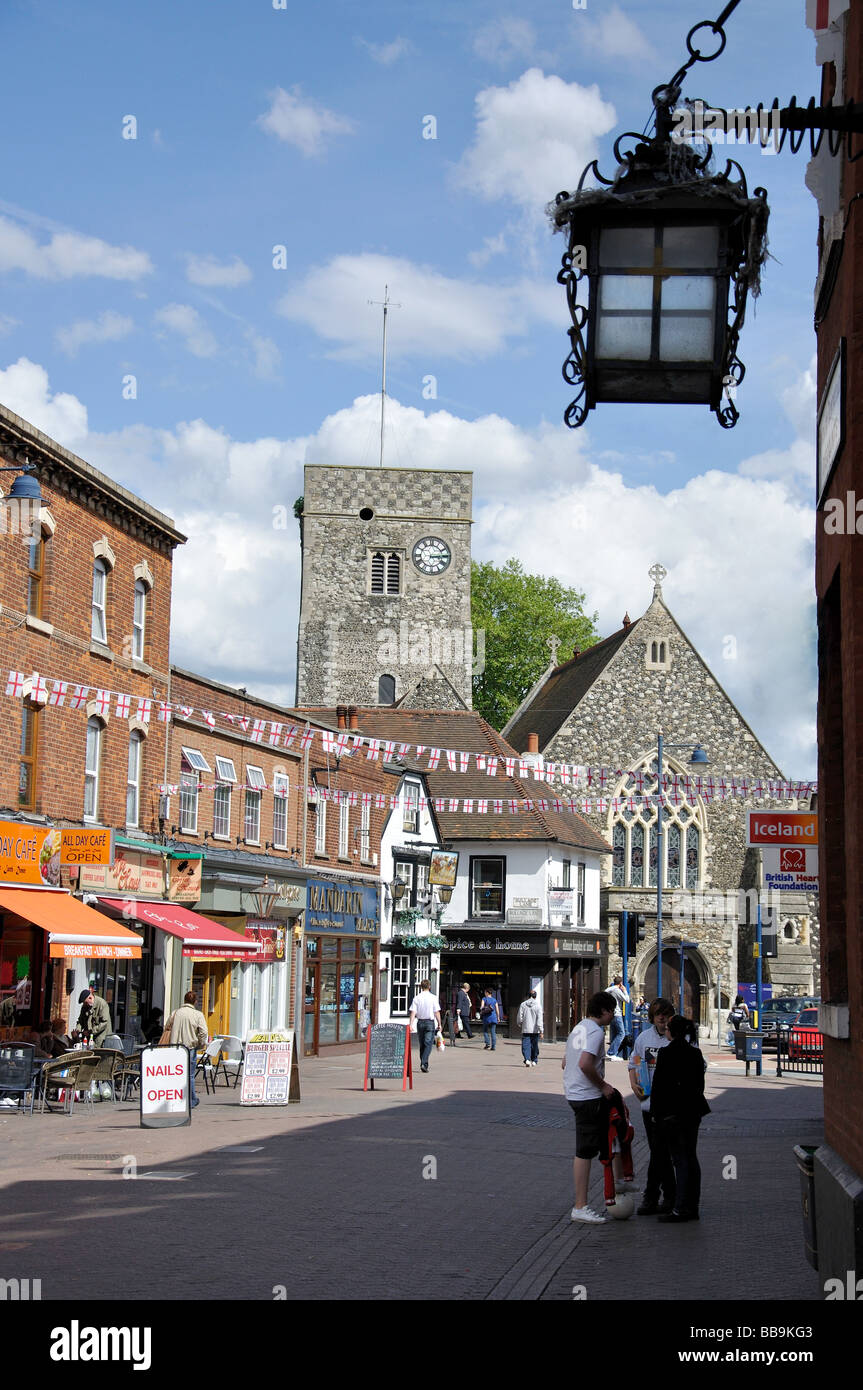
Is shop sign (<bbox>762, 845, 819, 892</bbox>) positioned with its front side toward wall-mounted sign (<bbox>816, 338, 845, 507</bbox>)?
yes

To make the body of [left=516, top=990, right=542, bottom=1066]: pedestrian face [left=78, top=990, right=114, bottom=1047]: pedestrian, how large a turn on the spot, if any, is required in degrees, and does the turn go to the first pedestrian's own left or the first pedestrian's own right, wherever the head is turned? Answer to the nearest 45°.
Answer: approximately 135° to the first pedestrian's own left

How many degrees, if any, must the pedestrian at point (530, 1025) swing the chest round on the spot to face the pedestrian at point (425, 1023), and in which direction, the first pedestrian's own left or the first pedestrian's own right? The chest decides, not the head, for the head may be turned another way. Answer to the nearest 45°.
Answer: approximately 135° to the first pedestrian's own left

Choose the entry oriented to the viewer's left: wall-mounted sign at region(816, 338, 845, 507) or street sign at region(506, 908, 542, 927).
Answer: the wall-mounted sign

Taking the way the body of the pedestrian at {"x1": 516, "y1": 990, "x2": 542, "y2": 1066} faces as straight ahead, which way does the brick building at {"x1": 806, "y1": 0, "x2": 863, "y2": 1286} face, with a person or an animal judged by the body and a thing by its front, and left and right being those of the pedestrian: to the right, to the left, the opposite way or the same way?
to the left

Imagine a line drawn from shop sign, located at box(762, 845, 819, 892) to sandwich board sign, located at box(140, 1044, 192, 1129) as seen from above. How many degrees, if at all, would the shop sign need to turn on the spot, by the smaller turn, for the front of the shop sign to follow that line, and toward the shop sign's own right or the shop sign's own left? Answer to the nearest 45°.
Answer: approximately 90° to the shop sign's own right

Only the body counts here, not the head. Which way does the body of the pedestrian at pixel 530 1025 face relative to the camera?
away from the camera
